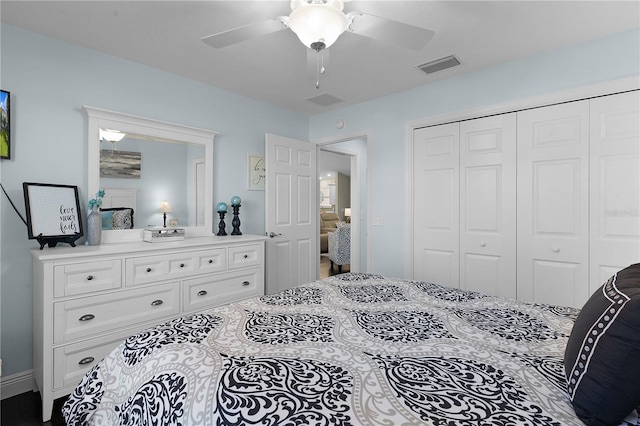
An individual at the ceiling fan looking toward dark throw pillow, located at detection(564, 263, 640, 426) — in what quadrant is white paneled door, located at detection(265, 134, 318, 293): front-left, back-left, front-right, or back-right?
back-left

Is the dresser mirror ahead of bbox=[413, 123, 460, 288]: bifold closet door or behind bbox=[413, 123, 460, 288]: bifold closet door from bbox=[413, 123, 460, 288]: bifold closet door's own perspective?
ahead

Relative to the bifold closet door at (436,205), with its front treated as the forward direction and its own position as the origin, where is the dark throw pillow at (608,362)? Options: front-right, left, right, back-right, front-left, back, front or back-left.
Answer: front-left

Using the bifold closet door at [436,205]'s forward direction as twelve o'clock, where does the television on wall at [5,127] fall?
The television on wall is roughly at 12 o'clock from the bifold closet door.

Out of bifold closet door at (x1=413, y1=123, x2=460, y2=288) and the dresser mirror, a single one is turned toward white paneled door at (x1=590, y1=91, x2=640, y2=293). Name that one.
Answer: the dresser mirror

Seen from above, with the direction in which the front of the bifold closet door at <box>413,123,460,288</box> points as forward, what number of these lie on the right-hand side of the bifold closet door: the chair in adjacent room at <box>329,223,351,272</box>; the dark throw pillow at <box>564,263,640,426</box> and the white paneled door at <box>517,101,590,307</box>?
1

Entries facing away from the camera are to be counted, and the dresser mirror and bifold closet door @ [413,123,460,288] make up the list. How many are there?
0

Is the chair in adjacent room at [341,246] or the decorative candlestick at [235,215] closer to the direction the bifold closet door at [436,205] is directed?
the decorative candlestick

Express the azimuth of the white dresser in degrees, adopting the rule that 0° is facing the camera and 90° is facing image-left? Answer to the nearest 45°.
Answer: approximately 315°

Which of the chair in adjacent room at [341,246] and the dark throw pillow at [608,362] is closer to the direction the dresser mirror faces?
the dark throw pillow

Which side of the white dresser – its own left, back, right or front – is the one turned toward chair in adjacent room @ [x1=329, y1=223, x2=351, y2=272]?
left

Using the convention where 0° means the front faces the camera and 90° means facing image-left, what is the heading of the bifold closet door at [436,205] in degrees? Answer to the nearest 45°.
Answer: approximately 45°

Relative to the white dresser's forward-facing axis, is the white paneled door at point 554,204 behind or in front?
in front
